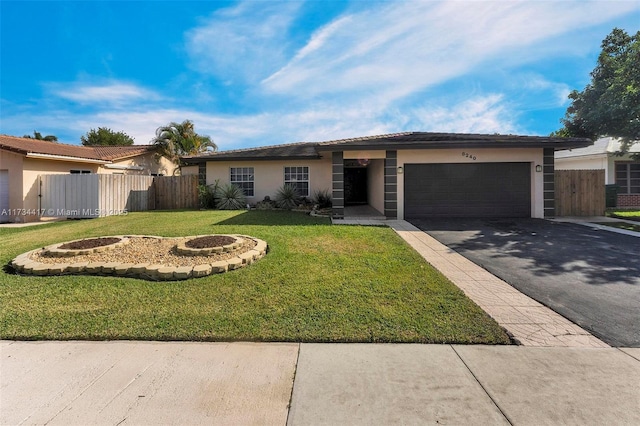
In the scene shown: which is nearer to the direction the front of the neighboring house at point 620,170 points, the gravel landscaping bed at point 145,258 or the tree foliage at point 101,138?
the gravel landscaping bed

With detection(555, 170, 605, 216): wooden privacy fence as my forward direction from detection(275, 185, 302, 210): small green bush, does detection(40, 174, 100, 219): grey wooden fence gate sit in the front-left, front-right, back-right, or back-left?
back-right

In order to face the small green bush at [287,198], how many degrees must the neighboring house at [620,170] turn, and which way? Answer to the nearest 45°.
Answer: approximately 45° to its right

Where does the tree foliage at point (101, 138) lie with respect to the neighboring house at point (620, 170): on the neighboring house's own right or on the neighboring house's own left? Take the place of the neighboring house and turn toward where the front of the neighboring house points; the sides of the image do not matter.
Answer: on the neighboring house's own right

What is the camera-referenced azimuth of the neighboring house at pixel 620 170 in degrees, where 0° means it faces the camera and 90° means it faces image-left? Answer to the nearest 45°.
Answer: approximately 0°
